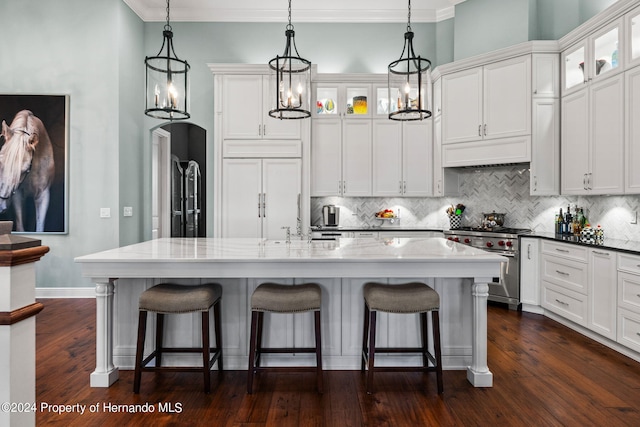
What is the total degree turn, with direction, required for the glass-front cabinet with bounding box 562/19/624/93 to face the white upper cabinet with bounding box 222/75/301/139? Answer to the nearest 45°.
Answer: approximately 45° to its right

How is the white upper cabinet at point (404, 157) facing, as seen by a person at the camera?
facing the viewer

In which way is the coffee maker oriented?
toward the camera

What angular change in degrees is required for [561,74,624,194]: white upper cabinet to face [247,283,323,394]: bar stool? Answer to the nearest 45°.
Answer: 0° — it already faces it

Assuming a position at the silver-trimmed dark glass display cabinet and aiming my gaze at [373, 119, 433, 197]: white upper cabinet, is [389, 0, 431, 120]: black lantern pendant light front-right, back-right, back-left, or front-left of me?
front-right

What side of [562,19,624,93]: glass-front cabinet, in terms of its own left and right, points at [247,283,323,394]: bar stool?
front

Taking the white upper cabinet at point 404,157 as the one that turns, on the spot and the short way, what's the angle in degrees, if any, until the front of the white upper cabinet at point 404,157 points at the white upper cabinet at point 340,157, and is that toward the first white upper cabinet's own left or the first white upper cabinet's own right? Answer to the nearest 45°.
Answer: approximately 90° to the first white upper cabinet's own right

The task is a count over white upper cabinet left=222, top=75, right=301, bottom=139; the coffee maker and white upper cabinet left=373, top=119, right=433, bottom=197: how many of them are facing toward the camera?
3

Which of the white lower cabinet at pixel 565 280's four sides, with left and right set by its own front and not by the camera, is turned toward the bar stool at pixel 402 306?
front

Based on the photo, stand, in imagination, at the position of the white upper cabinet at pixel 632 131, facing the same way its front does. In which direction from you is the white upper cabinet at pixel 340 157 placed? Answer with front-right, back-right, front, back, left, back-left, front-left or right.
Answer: front-right

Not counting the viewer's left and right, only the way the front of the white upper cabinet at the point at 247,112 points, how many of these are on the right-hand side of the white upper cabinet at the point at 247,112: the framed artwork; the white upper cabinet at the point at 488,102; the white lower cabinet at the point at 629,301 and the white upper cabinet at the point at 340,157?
1

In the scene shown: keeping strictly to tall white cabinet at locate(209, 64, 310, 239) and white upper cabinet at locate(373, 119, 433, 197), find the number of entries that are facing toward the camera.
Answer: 2

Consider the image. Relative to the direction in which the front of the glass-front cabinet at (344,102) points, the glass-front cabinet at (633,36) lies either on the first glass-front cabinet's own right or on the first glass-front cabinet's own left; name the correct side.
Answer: on the first glass-front cabinet's own left

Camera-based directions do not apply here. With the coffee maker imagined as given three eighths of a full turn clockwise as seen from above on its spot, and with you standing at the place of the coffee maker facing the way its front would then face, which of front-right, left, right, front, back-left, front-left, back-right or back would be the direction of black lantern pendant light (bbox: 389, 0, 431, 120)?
back-left

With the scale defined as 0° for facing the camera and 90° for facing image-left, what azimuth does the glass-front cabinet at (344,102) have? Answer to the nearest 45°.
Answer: approximately 0°

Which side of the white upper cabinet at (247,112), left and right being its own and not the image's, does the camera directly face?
front
